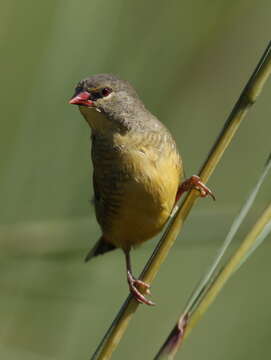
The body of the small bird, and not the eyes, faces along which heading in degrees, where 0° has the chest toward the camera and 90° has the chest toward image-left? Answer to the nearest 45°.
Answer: approximately 0°
